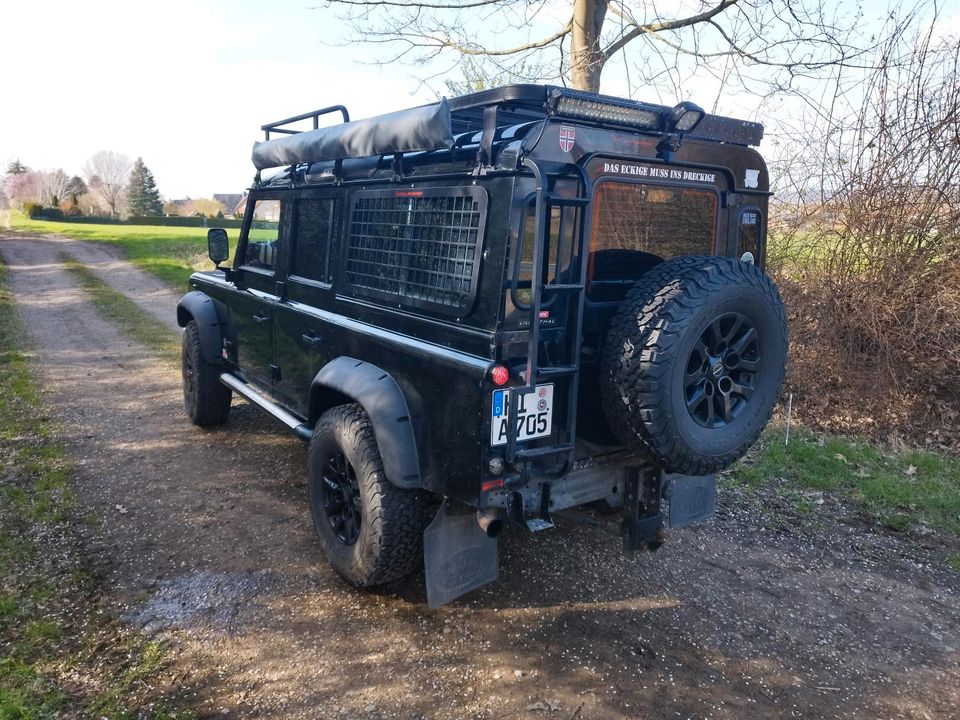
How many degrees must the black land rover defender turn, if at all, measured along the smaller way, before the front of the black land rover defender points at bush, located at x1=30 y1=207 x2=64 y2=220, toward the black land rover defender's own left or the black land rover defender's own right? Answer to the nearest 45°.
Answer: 0° — it already faces it

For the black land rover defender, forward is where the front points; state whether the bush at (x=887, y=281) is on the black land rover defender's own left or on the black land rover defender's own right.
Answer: on the black land rover defender's own right

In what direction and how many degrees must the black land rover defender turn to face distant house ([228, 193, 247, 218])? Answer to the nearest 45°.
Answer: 0° — it already faces it

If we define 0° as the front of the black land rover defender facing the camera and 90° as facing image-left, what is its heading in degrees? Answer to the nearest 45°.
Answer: approximately 135°
